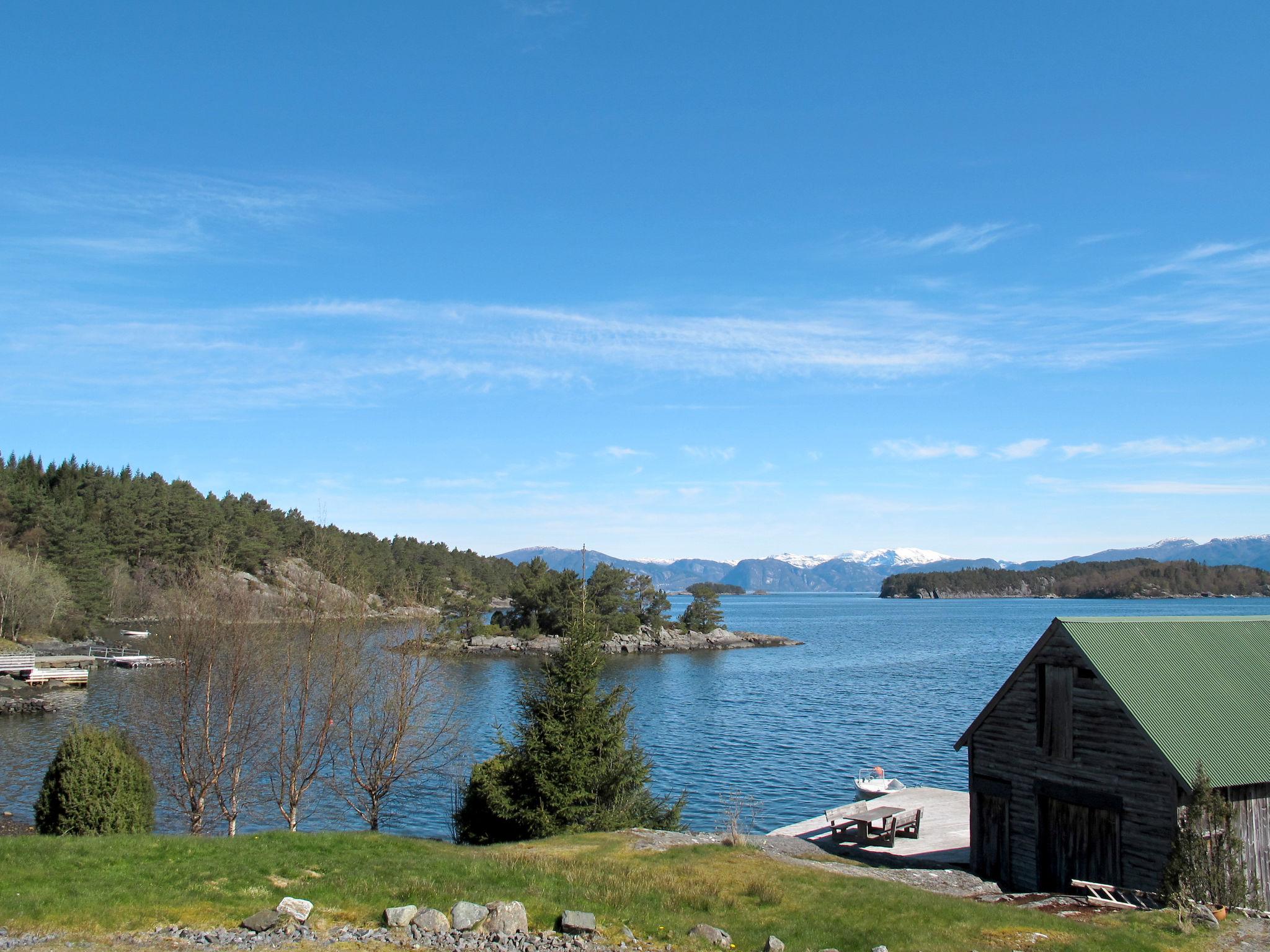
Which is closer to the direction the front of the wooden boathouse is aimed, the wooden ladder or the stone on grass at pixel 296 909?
the stone on grass

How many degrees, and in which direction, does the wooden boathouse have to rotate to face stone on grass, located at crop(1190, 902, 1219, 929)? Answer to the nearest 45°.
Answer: approximately 45° to its left

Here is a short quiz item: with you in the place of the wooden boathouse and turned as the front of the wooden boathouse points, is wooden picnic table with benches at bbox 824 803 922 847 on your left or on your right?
on your right

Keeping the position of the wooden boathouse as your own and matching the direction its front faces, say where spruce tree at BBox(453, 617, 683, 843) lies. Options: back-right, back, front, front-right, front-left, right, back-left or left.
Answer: front-right

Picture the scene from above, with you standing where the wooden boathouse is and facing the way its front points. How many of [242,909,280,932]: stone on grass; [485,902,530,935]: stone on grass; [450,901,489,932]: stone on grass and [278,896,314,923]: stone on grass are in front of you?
4

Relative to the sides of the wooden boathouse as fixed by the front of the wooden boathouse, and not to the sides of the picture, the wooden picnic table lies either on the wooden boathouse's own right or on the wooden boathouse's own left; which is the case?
on the wooden boathouse's own right

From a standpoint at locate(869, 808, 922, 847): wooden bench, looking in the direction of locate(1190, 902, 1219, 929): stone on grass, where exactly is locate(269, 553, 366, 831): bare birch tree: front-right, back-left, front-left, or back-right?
back-right

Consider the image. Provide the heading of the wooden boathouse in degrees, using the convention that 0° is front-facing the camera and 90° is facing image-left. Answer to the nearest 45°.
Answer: approximately 45°

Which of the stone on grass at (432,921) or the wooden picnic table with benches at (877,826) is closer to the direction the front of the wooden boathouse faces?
the stone on grass

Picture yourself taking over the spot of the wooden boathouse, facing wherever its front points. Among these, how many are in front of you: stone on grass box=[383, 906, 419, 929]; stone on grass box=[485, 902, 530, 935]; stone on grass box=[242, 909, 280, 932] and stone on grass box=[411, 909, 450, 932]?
4

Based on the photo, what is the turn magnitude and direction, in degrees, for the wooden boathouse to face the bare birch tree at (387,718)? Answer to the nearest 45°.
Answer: approximately 45° to its right

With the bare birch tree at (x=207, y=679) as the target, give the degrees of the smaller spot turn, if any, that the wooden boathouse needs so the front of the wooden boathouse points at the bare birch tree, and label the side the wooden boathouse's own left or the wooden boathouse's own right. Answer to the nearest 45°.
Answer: approximately 45° to the wooden boathouse's own right
